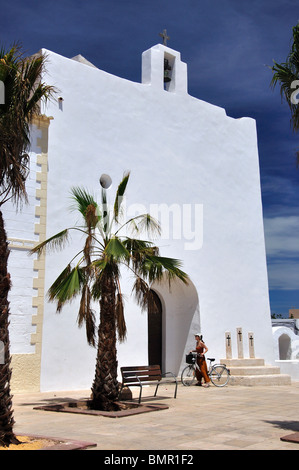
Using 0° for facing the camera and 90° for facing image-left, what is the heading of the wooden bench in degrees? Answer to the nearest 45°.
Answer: approximately 315°

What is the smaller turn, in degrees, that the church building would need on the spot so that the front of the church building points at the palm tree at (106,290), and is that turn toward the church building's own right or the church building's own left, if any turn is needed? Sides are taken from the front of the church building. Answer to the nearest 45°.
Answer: approximately 45° to the church building's own right
